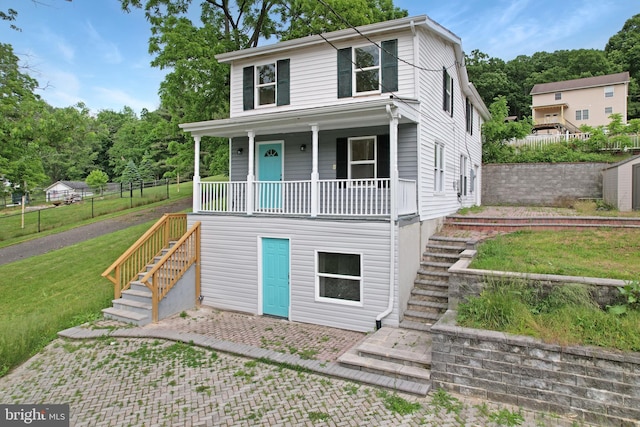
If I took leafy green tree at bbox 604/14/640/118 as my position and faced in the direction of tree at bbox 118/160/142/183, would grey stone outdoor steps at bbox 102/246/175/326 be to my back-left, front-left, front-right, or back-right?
front-left

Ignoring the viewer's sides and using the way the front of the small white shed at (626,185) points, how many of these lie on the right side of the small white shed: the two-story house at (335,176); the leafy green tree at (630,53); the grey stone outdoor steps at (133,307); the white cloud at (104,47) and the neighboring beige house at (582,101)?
3

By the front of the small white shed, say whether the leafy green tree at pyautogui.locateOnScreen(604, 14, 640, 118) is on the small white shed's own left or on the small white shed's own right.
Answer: on the small white shed's own left

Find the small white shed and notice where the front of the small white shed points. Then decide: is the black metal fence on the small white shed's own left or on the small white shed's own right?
on the small white shed's own right

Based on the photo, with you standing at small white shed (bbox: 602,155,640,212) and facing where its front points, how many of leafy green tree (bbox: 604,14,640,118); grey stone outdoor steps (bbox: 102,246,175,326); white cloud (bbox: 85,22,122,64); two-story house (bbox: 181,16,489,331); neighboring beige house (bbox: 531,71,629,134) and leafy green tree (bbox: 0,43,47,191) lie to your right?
4

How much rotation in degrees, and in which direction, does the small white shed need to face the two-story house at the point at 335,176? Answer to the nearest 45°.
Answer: approximately 90° to its right

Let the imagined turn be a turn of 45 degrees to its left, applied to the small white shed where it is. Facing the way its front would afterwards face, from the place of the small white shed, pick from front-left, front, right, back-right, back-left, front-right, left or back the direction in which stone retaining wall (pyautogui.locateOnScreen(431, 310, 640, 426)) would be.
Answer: right

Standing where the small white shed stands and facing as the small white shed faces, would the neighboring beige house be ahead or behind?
behind

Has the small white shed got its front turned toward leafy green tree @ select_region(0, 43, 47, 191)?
no

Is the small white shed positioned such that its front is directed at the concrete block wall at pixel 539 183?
no
